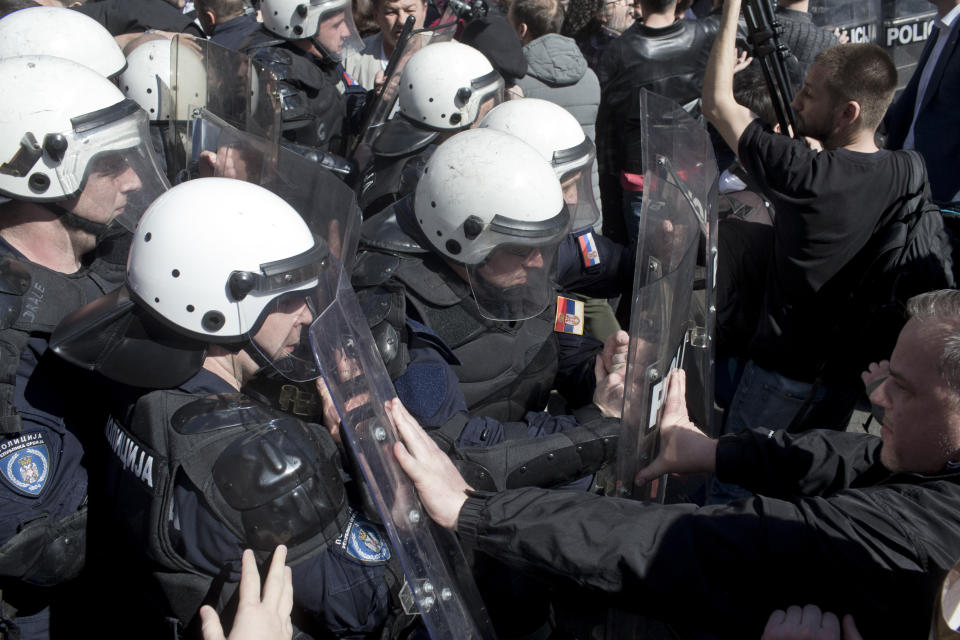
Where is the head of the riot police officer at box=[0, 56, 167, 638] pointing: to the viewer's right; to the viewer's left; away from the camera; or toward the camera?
to the viewer's right

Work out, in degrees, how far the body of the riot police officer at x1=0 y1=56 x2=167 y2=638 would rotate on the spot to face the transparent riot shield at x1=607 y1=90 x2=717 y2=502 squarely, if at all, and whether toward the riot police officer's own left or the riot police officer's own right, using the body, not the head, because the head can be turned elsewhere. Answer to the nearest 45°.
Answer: approximately 45° to the riot police officer's own right

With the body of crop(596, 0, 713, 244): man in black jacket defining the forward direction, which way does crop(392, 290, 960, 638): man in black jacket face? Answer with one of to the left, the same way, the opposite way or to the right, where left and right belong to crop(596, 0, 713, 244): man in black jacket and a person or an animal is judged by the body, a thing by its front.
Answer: to the left

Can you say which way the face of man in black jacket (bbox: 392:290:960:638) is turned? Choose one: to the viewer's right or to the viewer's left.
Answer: to the viewer's left

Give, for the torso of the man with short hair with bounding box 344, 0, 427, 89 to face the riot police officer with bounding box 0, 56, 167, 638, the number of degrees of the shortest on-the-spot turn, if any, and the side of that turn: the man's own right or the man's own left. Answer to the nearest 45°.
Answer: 0° — they already face them

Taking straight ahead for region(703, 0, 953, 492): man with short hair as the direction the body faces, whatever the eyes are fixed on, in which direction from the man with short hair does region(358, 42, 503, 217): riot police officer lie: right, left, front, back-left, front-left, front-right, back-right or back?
front-left

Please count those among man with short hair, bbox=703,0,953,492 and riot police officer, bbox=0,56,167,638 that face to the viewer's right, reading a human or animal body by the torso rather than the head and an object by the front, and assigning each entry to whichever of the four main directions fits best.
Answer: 1

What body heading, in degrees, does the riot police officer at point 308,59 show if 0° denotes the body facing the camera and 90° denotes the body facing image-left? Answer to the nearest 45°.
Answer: approximately 270°

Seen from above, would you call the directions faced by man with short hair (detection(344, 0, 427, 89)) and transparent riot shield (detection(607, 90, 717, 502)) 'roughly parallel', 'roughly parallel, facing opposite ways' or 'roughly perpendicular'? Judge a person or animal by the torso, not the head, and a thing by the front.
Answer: roughly perpendicular

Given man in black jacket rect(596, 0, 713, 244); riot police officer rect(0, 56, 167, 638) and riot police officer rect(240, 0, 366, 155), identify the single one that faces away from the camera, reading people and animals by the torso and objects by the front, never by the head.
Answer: the man in black jacket

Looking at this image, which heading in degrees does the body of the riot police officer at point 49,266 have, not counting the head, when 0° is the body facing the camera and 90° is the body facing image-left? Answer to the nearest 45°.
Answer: approximately 270°

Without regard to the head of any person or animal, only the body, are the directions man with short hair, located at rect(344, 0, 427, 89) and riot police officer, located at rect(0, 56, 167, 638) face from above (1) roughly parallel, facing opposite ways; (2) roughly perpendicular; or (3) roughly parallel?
roughly perpendicular

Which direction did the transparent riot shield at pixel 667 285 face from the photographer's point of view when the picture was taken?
facing to the right of the viewer

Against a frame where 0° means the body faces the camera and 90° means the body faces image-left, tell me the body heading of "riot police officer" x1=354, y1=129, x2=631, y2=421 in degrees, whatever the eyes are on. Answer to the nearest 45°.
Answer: approximately 315°

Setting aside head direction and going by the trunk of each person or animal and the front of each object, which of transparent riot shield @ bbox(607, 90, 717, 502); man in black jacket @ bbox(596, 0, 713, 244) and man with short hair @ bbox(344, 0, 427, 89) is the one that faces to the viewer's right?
the transparent riot shield

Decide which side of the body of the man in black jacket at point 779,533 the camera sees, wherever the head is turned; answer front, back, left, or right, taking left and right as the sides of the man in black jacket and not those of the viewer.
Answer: left

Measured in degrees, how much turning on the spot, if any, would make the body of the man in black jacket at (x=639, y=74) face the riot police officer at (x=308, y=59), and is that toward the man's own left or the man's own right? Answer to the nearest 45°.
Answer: approximately 135° to the man's own left
